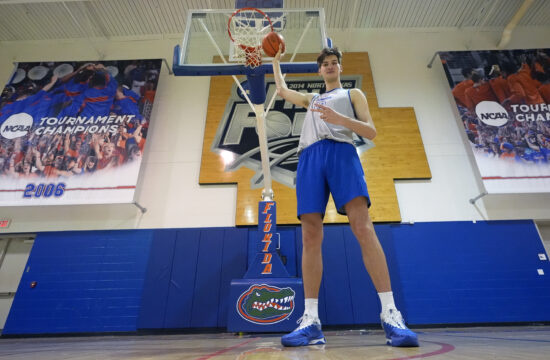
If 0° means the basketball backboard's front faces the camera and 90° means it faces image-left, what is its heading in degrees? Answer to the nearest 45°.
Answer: approximately 0°

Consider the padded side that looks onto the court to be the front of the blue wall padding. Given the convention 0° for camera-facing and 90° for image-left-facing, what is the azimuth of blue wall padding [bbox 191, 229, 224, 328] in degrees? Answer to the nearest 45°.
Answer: approximately 0°
